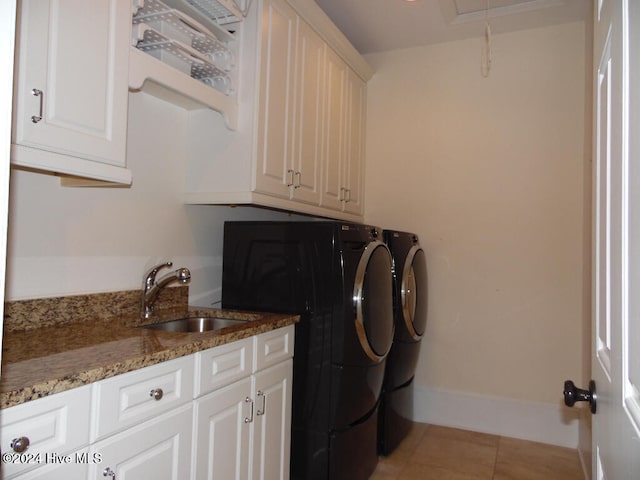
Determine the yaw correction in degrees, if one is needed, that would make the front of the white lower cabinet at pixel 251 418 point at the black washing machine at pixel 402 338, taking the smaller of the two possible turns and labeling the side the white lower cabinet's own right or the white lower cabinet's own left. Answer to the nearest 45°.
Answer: approximately 90° to the white lower cabinet's own left

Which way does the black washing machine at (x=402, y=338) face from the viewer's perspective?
to the viewer's right

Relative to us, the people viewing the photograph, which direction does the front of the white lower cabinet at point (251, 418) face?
facing the viewer and to the right of the viewer

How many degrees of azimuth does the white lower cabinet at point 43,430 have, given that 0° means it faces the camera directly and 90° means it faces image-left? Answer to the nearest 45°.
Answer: approximately 315°

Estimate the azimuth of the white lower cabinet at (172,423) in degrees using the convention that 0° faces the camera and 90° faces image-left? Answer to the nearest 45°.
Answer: approximately 315°
